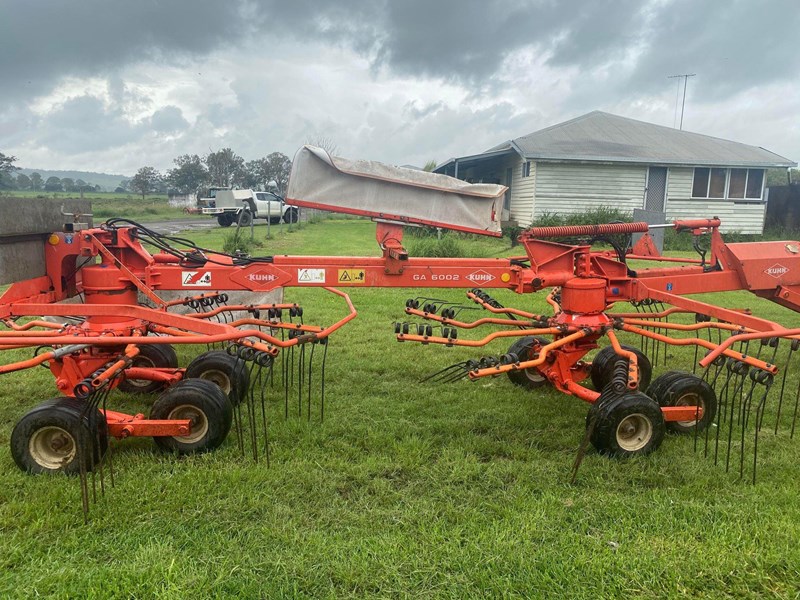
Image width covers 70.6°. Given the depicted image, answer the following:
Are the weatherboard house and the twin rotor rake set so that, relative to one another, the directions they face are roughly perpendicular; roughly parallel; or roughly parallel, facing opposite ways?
roughly perpendicular

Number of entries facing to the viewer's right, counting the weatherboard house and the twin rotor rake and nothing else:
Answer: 1

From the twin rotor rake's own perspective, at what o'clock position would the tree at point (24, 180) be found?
The tree is roughly at 8 o'clock from the twin rotor rake.

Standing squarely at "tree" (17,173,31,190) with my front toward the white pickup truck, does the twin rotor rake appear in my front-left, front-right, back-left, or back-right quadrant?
front-right

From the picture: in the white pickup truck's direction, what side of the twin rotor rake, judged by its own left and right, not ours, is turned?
left

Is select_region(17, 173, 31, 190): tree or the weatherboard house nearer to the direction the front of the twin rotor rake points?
the weatherboard house

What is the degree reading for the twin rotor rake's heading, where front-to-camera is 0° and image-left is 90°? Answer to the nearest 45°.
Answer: approximately 270°

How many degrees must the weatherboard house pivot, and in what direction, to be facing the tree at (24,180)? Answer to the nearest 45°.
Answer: approximately 90° to its right

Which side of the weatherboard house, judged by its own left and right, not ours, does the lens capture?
front

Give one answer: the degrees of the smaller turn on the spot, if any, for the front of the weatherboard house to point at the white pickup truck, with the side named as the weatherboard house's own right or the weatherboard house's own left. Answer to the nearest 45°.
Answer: approximately 90° to the weatherboard house's own right

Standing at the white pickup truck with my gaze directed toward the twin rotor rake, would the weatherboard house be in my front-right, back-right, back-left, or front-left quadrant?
front-left

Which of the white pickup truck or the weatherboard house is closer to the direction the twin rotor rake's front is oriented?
the weatherboard house

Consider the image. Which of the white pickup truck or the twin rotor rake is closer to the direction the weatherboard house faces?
the twin rotor rake

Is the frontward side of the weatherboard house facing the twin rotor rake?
yes
